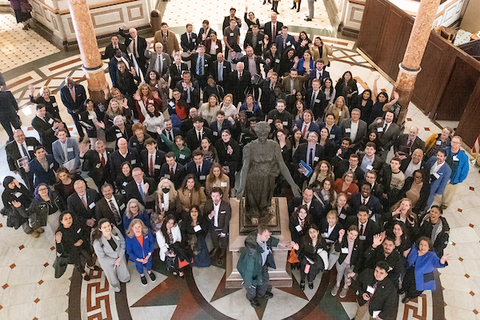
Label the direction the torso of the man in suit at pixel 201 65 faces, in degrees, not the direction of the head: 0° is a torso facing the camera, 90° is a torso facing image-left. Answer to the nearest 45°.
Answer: approximately 0°

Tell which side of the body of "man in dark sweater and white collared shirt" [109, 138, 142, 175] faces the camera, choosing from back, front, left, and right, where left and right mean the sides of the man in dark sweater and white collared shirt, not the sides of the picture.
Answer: front

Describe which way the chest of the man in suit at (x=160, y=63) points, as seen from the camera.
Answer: toward the camera

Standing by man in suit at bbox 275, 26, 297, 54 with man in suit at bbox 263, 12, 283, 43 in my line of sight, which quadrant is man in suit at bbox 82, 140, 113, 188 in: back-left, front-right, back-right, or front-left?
back-left

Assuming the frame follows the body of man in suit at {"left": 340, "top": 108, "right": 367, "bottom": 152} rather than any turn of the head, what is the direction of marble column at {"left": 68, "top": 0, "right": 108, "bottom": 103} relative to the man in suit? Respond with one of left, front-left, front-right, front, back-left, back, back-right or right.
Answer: right

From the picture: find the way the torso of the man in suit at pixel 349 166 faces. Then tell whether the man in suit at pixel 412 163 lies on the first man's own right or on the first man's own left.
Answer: on the first man's own left

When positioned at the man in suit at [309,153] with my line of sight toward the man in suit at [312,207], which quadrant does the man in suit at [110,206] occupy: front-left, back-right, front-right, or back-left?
front-right

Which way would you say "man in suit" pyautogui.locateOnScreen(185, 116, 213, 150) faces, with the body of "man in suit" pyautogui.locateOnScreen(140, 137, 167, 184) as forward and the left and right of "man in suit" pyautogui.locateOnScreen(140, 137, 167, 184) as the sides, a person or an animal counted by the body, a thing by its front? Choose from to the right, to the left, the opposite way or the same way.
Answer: the same way

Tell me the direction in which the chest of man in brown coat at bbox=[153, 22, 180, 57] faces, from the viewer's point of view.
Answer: toward the camera

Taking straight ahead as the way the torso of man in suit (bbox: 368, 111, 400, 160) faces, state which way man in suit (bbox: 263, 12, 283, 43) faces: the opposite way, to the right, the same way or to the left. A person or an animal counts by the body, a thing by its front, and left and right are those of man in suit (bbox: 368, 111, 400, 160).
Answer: the same way

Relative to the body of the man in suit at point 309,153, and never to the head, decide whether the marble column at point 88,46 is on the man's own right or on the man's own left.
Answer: on the man's own right

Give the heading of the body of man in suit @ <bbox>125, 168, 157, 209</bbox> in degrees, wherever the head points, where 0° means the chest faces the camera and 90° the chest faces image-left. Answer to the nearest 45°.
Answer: approximately 0°

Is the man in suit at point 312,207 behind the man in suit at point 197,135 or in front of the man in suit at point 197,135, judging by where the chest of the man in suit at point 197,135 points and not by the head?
in front

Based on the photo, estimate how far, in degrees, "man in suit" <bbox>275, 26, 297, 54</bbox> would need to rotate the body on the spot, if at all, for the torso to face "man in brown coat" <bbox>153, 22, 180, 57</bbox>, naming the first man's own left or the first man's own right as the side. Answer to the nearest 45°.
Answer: approximately 90° to the first man's own right

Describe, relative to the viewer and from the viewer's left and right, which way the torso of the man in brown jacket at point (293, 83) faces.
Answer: facing the viewer

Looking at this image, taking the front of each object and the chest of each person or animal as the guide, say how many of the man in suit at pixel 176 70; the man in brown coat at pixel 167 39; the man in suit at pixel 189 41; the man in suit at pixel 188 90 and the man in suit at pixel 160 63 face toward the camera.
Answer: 5

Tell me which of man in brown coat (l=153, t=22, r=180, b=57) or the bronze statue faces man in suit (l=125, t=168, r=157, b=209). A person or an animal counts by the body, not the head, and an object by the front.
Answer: man in brown coat (l=153, t=22, r=180, b=57)

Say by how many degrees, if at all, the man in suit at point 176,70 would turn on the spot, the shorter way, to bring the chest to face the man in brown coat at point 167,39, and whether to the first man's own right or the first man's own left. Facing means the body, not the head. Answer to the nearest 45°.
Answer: approximately 180°
